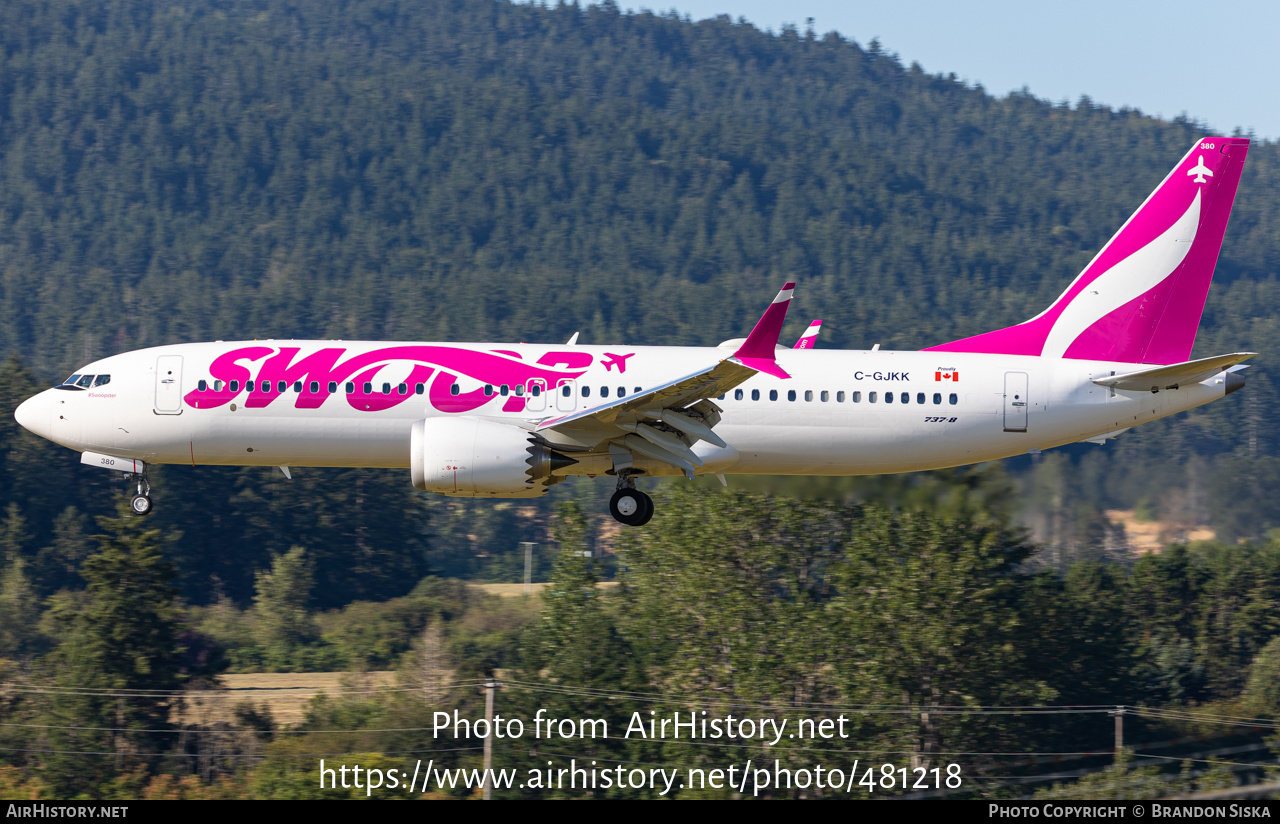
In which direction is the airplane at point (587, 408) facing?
to the viewer's left
